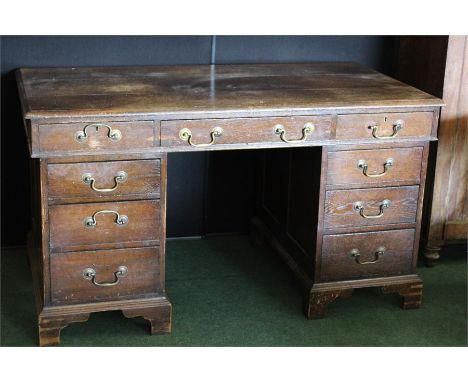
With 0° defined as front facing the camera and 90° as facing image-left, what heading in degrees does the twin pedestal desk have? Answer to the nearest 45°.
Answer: approximately 0°
